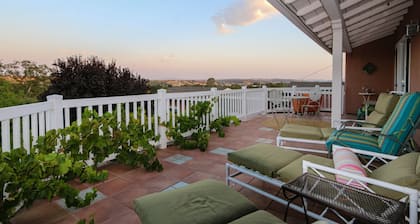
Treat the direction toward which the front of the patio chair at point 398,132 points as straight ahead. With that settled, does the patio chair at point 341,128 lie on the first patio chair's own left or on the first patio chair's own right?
on the first patio chair's own right

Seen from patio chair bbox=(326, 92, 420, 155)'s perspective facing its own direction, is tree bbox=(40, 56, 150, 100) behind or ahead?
ahead

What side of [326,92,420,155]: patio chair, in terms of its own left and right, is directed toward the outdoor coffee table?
left

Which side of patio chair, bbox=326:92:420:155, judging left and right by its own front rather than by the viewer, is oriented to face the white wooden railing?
front

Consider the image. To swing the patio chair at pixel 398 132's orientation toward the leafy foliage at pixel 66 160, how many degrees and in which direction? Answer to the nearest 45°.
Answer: approximately 45° to its left

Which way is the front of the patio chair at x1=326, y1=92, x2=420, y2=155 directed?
to the viewer's left

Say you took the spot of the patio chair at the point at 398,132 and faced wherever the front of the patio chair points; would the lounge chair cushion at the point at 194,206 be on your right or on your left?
on your left

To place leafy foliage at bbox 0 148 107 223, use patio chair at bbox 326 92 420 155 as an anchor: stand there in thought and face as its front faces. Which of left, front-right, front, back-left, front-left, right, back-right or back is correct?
front-left

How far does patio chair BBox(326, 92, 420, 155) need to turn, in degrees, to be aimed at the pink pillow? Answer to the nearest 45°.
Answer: approximately 90° to its left
